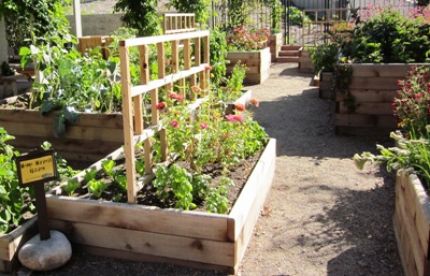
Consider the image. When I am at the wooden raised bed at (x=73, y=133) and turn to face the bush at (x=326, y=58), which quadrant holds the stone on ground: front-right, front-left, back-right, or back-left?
back-right

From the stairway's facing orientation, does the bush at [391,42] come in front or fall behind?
in front

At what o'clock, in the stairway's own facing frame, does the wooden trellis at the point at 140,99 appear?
The wooden trellis is roughly at 12 o'clock from the stairway.

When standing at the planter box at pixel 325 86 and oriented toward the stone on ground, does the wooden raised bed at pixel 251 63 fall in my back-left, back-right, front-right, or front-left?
back-right

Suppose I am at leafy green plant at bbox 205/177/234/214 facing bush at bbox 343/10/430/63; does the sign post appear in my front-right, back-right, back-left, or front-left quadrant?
back-left

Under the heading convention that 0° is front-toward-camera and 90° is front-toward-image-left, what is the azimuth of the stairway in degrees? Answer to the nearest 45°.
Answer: approximately 0°

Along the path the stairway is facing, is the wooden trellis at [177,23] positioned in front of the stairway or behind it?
in front

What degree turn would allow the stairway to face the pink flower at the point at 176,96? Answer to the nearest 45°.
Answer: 0° — it already faces it

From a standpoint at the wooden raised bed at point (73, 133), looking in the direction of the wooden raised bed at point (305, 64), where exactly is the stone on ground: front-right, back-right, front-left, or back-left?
back-right
